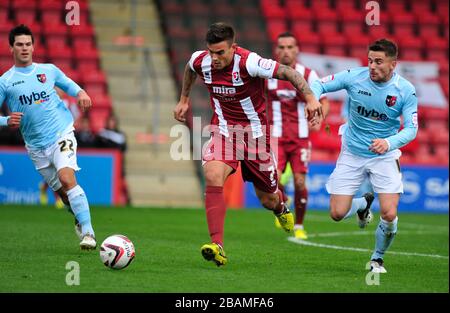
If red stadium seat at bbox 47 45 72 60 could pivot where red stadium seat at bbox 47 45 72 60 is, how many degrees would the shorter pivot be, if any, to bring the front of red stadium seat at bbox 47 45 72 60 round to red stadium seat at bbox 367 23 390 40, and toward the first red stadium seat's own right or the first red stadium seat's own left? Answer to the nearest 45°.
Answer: approximately 90° to the first red stadium seat's own left

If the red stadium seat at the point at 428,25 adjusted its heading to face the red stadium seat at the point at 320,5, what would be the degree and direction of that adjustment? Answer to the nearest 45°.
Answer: approximately 90° to its right

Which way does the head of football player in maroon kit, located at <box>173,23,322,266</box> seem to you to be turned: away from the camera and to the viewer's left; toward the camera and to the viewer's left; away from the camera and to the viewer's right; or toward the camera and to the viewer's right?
toward the camera and to the viewer's left

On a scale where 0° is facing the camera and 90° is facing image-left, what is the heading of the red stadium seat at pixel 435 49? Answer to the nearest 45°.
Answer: approximately 0°

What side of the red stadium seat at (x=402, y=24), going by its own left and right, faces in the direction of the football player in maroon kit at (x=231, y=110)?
front

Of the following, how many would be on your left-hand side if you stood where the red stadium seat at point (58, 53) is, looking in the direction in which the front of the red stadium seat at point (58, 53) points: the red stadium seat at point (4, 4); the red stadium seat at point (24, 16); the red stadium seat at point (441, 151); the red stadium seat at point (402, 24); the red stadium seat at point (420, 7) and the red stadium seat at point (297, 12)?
4
